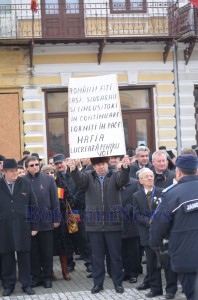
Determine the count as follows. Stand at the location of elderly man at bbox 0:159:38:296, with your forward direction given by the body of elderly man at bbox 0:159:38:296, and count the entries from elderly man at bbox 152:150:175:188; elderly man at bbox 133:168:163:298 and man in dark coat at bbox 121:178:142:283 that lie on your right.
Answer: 0

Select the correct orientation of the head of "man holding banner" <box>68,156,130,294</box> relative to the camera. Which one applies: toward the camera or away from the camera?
toward the camera

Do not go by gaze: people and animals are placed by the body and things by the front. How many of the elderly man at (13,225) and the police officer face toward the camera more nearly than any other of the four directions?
1

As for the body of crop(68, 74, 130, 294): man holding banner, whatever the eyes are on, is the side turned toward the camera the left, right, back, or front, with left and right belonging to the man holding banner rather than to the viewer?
front

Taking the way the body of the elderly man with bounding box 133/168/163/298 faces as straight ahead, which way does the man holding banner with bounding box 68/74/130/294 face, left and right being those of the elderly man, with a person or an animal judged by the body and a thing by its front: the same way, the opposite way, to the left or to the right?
the same way

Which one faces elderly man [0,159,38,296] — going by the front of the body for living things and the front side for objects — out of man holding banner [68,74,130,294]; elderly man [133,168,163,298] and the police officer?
the police officer

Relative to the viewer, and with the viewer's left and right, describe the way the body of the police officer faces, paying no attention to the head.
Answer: facing away from the viewer and to the left of the viewer

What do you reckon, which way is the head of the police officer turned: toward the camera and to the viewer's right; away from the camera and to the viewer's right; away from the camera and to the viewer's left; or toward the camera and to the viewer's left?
away from the camera and to the viewer's left

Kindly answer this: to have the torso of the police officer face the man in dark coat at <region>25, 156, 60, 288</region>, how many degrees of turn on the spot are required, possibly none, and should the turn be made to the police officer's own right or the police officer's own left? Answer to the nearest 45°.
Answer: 0° — they already face them

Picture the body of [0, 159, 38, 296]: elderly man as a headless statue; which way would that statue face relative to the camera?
toward the camera

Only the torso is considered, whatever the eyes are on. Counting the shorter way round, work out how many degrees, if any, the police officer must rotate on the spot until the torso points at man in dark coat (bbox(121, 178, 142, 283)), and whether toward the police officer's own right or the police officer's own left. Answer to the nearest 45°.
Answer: approximately 45° to the police officer's own right

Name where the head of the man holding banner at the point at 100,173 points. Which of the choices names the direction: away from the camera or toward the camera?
toward the camera

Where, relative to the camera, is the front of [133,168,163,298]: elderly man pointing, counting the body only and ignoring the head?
toward the camera

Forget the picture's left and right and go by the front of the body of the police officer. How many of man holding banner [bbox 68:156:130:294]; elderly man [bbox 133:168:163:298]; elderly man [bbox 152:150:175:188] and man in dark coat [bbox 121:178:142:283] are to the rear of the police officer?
0
